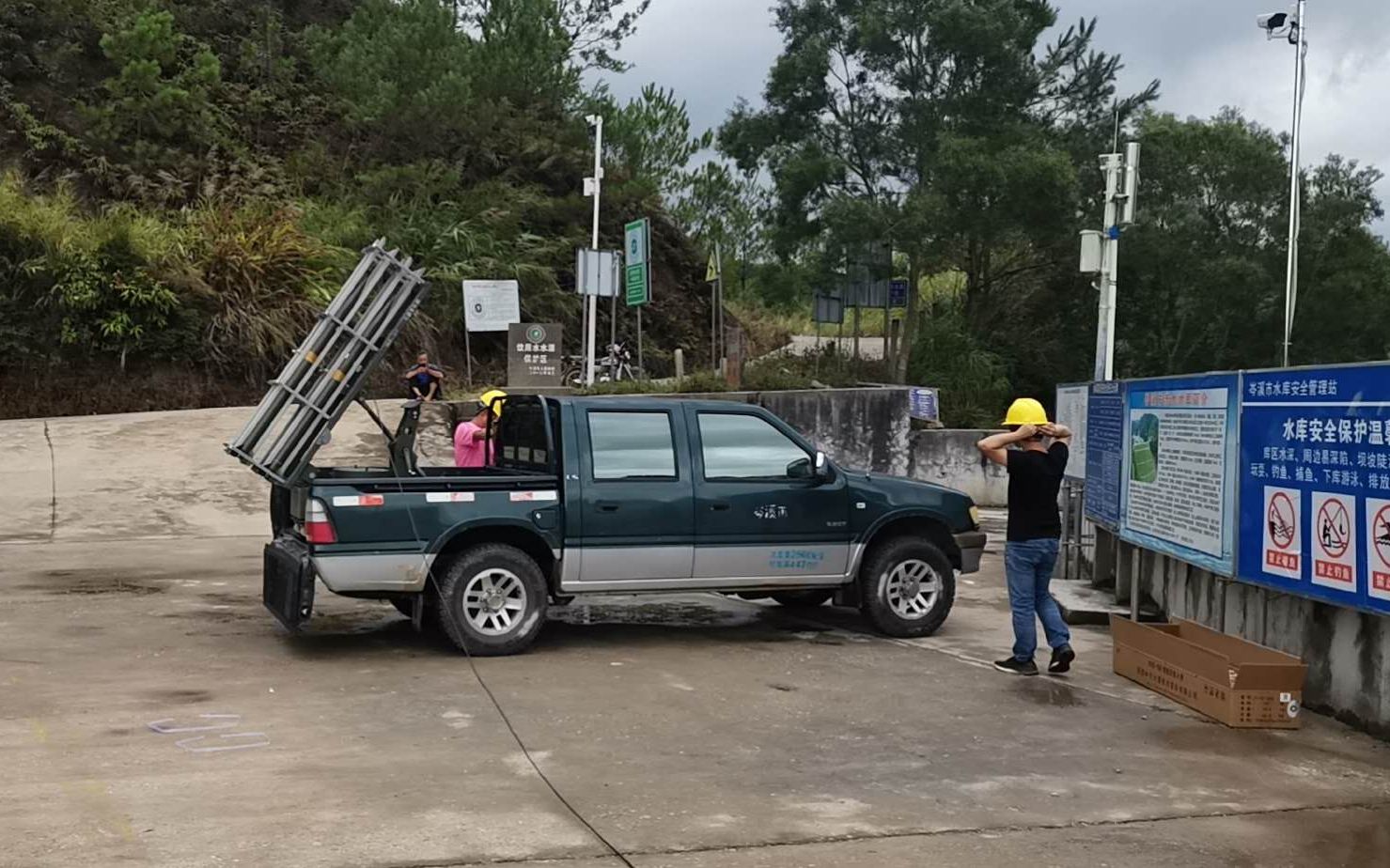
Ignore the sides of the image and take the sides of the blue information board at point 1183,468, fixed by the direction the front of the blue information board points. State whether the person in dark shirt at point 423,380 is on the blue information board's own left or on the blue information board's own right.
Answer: on the blue information board's own right

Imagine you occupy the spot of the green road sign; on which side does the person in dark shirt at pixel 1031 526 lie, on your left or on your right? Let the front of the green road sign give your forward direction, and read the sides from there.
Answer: on your left

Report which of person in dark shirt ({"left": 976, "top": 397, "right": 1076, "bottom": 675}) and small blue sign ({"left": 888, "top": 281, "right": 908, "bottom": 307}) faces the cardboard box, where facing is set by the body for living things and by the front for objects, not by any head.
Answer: the small blue sign

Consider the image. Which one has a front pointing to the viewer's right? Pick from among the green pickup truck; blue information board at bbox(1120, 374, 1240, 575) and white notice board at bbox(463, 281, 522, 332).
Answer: the green pickup truck

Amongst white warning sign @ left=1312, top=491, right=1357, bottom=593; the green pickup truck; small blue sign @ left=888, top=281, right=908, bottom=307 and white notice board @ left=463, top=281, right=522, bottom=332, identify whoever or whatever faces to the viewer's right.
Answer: the green pickup truck

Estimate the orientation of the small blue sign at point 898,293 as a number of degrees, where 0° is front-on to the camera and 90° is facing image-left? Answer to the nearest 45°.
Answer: approximately 0°

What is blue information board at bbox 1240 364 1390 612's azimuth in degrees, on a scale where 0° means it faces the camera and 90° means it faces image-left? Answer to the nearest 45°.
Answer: approximately 45°

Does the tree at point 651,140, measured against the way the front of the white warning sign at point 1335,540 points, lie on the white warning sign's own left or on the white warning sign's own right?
on the white warning sign's own right

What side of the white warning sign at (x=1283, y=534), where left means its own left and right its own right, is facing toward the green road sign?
right

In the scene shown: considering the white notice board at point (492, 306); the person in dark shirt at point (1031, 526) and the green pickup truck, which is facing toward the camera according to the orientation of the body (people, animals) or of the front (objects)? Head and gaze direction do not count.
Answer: the white notice board

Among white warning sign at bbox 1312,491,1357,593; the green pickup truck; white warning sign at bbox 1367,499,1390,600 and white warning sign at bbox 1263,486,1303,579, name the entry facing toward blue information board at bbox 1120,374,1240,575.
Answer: the green pickup truck
